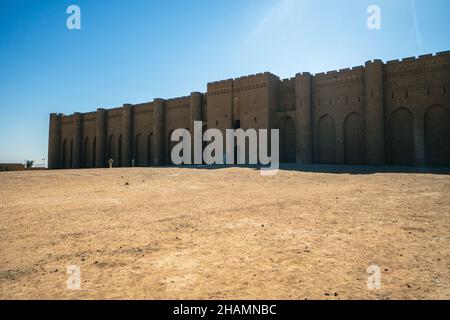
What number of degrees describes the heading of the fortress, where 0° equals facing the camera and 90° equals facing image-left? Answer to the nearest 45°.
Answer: approximately 45°
